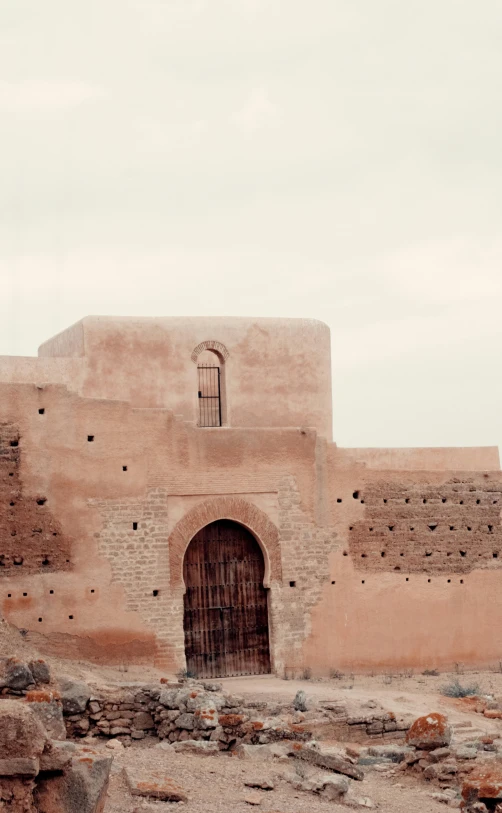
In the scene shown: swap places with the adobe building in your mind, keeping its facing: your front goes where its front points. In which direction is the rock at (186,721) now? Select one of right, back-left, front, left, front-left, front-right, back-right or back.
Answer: front

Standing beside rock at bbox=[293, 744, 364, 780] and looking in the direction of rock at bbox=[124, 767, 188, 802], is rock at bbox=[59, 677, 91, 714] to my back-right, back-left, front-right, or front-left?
front-right

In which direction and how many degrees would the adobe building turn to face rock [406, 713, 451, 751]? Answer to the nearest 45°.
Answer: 0° — it already faces it

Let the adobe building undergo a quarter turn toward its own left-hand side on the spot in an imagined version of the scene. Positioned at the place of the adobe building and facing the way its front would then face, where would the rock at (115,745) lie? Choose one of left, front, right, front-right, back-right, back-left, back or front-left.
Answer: right

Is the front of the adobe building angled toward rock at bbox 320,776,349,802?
yes

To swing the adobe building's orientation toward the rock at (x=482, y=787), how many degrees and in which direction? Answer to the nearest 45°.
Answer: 0° — it already faces it

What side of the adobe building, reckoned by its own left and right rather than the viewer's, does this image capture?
front

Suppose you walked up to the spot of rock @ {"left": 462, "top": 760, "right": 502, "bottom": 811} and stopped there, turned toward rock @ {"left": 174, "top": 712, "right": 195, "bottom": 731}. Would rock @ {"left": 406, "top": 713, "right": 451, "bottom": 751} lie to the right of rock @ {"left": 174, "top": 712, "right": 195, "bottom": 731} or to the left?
right

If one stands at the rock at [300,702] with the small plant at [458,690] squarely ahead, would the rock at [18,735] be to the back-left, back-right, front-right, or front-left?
back-right

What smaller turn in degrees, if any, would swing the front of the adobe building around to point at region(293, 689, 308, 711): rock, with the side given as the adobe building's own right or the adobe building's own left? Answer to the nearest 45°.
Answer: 0° — it already faces it

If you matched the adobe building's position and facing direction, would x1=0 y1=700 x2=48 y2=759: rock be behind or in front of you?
in front

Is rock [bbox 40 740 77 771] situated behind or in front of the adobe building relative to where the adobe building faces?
in front

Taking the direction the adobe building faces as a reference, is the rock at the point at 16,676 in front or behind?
in front

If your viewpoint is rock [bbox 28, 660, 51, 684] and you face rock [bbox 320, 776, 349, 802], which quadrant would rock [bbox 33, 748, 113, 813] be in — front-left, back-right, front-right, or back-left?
front-right

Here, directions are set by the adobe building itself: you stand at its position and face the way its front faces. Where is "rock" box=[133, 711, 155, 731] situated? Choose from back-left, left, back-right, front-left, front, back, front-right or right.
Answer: front

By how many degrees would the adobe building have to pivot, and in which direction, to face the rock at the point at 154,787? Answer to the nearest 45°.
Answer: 0° — it already faces it

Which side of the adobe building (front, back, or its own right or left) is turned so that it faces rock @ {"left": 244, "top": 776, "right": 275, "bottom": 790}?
front
